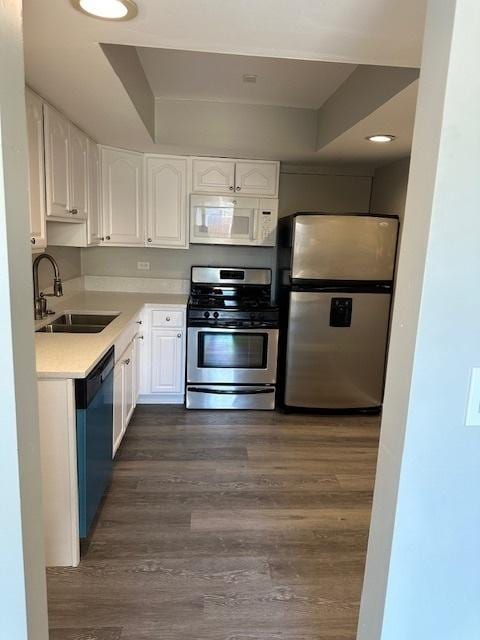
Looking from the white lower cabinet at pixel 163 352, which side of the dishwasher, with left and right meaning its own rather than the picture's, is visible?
left

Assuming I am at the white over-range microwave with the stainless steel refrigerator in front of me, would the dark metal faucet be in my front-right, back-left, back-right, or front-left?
back-right

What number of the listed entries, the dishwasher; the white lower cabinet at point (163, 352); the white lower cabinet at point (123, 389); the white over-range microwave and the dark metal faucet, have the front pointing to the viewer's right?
3

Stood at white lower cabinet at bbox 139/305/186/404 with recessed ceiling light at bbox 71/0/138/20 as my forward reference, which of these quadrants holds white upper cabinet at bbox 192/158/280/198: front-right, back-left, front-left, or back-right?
back-left

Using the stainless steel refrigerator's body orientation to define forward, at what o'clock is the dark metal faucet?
The dark metal faucet is roughly at 2 o'clock from the stainless steel refrigerator.

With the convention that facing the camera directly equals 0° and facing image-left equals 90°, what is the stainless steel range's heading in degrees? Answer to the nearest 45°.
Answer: approximately 0°

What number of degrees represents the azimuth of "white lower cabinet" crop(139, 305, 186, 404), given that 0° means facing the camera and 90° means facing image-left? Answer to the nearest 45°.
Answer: approximately 0°

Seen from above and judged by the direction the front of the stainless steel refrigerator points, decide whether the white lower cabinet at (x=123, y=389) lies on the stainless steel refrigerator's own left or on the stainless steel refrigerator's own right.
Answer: on the stainless steel refrigerator's own right

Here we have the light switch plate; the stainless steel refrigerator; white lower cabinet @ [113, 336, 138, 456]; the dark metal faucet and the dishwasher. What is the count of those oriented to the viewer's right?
3

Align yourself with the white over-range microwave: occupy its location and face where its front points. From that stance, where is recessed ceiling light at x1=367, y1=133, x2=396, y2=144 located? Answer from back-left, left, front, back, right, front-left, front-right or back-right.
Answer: front-left
